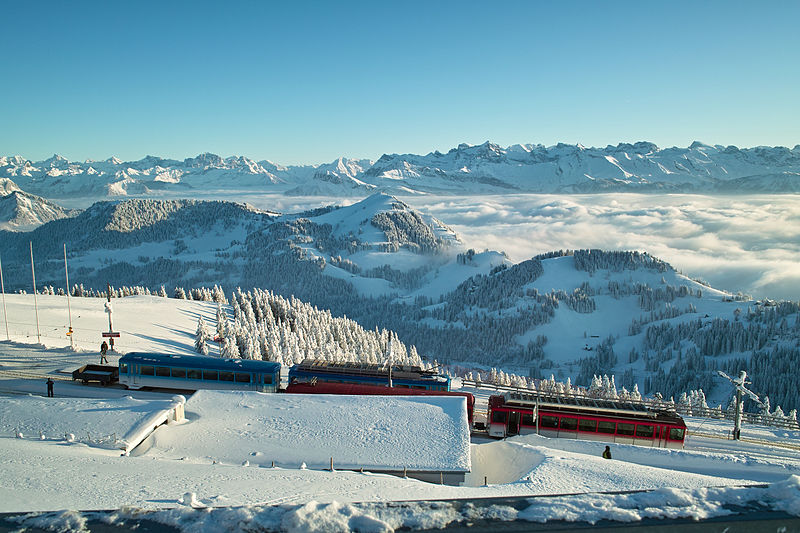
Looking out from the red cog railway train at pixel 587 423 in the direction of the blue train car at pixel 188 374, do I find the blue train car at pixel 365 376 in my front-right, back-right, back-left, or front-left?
front-right
